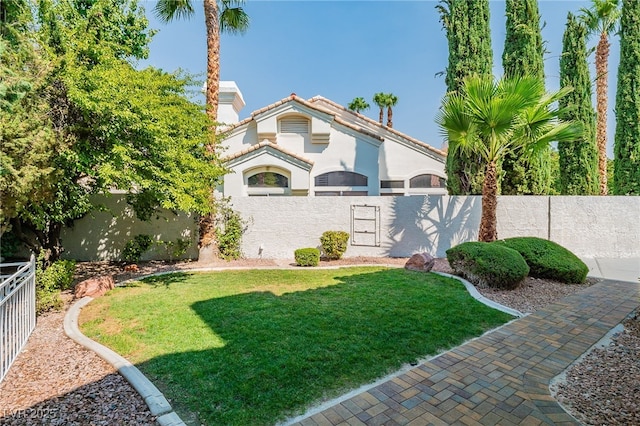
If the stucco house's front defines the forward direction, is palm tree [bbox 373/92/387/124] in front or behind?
behind

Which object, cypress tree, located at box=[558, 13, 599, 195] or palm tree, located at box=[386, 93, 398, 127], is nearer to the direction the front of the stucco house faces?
the cypress tree

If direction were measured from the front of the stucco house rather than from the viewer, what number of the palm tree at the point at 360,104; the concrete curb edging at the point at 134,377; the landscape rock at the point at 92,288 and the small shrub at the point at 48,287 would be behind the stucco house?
1

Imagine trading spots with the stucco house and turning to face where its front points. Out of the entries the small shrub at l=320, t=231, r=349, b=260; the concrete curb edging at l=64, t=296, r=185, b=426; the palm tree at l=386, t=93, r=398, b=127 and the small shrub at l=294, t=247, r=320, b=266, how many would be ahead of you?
3

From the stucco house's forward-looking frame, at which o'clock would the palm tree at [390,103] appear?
The palm tree is roughly at 7 o'clock from the stucco house.

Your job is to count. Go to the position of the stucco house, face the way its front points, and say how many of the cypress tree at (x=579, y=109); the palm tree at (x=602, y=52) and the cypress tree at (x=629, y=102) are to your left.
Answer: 3

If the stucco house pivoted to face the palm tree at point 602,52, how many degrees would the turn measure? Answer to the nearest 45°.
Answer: approximately 90° to its left

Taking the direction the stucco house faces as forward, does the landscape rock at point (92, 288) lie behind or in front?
in front

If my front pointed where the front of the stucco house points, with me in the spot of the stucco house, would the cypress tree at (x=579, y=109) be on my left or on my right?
on my left

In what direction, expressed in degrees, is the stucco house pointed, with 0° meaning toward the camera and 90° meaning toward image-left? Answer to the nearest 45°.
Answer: approximately 0°

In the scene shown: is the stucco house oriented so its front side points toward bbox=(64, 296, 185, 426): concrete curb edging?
yes

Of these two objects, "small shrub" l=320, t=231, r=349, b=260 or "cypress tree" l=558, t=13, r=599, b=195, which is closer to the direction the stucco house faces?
the small shrub

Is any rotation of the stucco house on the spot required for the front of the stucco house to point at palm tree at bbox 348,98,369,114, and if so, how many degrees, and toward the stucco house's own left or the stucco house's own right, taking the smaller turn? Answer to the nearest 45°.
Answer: approximately 180°
